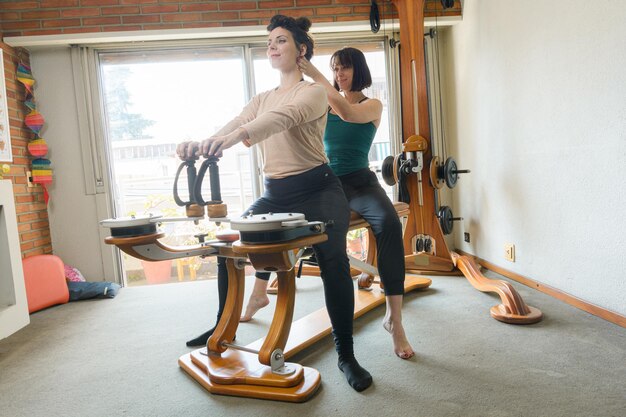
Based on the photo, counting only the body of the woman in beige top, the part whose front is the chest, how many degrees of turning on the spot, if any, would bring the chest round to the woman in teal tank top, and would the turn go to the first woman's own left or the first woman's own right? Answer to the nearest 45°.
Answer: approximately 180°

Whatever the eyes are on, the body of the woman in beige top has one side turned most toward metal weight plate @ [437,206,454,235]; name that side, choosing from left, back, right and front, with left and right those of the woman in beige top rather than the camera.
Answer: back

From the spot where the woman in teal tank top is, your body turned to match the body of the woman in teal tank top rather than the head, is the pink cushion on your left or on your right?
on your right

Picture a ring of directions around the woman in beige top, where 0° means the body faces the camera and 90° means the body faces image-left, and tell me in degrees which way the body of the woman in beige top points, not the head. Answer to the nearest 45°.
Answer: approximately 45°

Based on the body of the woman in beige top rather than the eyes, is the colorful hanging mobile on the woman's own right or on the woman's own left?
on the woman's own right

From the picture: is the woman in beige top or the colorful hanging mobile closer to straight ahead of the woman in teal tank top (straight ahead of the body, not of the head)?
the woman in beige top

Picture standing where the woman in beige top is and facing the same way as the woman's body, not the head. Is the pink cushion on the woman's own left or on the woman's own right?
on the woman's own right

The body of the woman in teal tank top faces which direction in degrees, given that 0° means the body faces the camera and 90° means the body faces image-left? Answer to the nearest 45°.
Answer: approximately 45°

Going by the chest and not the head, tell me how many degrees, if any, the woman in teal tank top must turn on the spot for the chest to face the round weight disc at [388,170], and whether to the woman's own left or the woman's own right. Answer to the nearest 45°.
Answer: approximately 135° to the woman's own right
